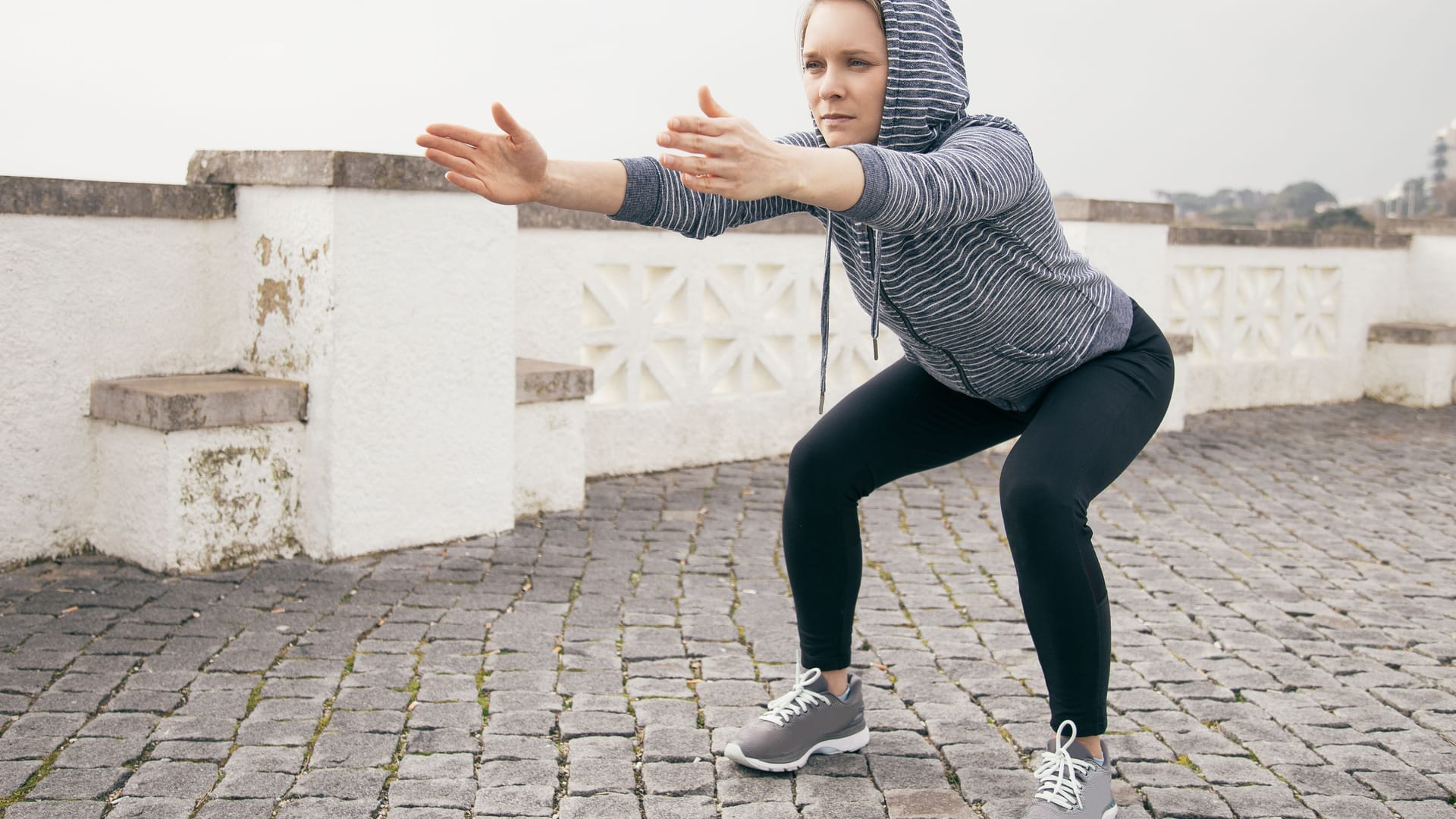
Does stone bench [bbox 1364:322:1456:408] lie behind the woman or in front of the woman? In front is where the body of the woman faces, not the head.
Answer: behind

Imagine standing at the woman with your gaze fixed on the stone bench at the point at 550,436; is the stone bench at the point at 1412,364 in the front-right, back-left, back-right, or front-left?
front-right

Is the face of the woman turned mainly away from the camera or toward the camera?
toward the camera

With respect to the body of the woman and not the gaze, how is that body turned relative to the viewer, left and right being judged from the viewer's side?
facing the viewer and to the left of the viewer

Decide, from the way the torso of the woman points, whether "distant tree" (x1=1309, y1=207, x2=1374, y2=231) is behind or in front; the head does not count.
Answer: behind
